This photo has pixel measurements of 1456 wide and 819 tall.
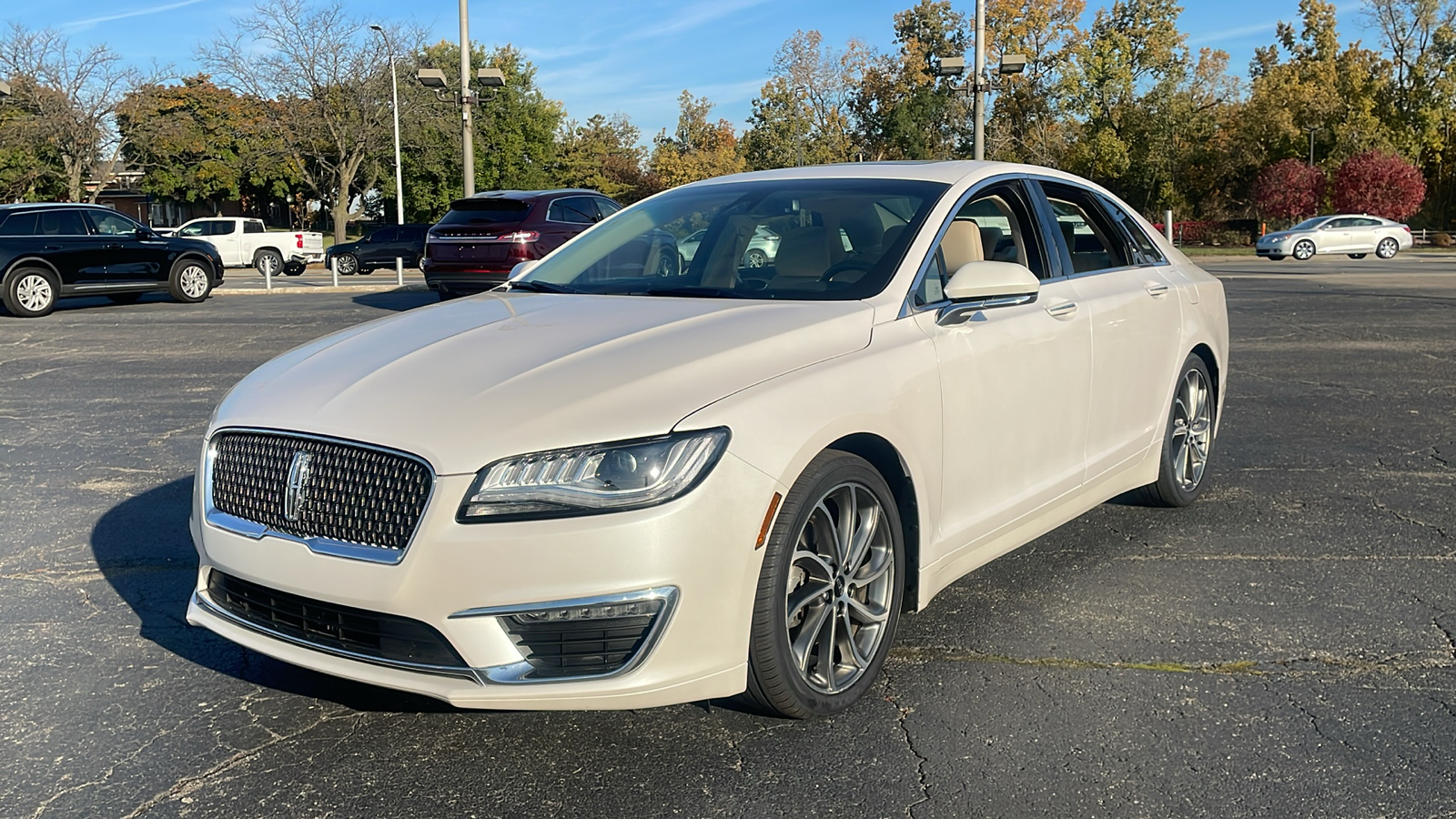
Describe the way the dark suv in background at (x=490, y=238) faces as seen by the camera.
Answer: facing away from the viewer and to the right of the viewer

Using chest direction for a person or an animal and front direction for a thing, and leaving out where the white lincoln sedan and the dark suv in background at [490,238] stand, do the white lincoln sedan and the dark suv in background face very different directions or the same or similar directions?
very different directions

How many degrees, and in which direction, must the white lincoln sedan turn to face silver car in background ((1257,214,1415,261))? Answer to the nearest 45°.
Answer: approximately 180°

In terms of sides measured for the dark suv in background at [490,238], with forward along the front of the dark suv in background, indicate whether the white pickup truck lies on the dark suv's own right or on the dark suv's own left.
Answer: on the dark suv's own left

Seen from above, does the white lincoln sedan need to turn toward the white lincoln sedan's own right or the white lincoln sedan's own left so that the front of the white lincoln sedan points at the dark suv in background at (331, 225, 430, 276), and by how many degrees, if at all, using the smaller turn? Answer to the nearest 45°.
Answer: approximately 135° to the white lincoln sedan's own right

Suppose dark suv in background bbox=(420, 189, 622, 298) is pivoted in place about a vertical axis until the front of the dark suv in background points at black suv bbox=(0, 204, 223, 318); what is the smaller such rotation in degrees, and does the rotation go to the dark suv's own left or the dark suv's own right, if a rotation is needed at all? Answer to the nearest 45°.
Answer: approximately 90° to the dark suv's own left

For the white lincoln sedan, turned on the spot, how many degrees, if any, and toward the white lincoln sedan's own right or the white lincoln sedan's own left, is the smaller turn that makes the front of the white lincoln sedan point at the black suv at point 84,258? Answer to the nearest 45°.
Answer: approximately 90° to the white lincoln sedan's own right

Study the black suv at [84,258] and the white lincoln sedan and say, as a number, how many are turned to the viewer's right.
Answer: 1

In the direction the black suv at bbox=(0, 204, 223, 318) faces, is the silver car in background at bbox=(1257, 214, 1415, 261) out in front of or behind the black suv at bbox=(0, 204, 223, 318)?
in front

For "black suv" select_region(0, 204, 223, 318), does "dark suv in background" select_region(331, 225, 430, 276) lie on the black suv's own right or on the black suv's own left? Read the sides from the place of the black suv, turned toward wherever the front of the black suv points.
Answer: on the black suv's own left

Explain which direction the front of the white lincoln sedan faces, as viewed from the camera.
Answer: facing the viewer and to the left of the viewer

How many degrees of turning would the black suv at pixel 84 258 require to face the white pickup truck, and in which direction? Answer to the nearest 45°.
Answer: approximately 90° to its left

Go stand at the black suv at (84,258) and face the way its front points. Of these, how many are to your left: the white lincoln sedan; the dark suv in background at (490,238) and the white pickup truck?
1

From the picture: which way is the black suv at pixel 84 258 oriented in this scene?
to the viewer's right
